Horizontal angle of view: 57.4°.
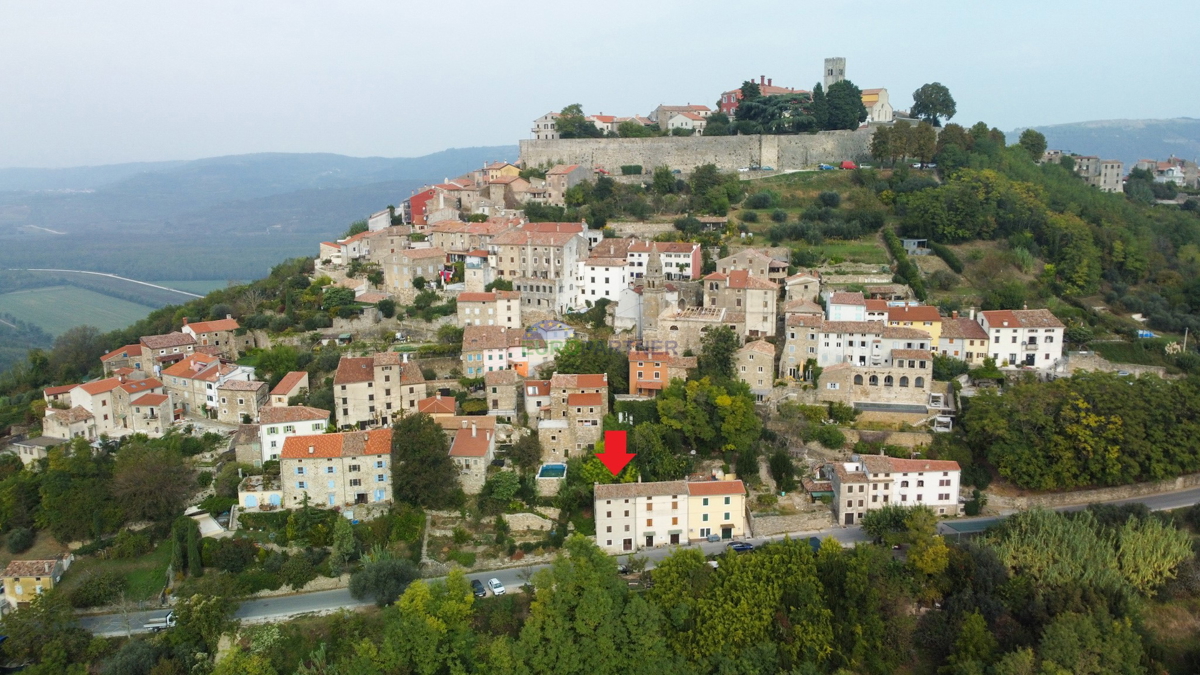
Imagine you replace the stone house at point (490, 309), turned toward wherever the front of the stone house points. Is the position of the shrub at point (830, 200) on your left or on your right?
on your left

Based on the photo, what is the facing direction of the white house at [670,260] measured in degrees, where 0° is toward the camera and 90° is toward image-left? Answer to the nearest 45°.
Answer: approximately 0°

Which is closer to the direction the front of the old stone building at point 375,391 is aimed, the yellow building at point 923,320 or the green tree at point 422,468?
the green tree

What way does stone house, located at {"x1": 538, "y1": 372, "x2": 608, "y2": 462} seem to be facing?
toward the camera

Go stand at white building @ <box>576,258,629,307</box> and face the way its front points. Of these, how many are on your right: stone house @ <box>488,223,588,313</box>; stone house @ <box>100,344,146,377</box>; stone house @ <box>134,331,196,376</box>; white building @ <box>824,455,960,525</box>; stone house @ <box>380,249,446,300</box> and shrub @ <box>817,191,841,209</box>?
4

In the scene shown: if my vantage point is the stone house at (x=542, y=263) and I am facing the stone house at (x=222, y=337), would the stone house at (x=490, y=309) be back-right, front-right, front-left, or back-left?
front-left

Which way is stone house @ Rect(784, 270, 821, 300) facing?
toward the camera

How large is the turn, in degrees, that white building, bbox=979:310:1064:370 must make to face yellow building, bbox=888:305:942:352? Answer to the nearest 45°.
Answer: approximately 90° to its right

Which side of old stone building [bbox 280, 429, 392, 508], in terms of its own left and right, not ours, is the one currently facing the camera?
front

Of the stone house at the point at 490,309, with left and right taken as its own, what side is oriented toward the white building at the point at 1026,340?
left

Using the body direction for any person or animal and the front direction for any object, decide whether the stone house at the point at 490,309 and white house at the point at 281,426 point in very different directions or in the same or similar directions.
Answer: same or similar directions

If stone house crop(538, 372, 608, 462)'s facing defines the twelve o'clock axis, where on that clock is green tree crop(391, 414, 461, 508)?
The green tree is roughly at 2 o'clock from the stone house.

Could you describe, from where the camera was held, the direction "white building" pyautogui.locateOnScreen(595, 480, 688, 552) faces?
facing the viewer

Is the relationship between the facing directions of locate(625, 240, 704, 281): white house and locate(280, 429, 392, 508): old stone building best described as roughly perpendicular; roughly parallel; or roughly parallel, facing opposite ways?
roughly parallel

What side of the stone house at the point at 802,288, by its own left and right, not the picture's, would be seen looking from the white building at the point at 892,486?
front

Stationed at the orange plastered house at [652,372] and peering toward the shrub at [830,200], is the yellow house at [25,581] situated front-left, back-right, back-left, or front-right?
back-left

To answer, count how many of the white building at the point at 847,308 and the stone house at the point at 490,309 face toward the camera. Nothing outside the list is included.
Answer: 2
